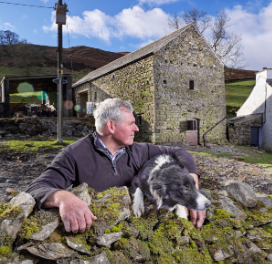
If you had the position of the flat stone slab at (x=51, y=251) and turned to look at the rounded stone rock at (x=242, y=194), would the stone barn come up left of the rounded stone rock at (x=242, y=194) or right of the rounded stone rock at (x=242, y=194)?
left

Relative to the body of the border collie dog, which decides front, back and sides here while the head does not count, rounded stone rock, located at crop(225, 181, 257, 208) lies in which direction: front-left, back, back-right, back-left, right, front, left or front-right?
left

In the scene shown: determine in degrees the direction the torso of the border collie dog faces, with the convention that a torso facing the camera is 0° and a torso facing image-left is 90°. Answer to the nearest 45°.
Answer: approximately 315°

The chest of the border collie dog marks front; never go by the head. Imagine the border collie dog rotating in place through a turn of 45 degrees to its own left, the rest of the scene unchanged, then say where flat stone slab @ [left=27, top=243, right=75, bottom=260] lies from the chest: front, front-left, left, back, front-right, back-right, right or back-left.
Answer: back-right

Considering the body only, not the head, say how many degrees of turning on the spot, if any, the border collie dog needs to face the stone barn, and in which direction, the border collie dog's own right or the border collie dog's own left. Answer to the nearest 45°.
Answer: approximately 135° to the border collie dog's own left

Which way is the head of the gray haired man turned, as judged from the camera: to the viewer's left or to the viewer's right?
to the viewer's right
